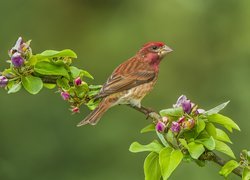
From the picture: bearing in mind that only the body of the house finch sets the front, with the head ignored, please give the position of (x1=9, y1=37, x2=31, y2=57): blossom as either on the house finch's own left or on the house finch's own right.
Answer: on the house finch's own right

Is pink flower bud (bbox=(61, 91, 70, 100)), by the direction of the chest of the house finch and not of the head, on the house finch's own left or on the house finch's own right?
on the house finch's own right

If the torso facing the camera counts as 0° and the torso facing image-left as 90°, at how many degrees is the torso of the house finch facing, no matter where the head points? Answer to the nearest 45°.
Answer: approximately 270°

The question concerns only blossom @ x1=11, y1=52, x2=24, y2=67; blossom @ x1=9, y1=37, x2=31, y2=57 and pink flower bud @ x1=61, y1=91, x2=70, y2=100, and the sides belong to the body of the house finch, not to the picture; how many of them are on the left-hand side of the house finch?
0

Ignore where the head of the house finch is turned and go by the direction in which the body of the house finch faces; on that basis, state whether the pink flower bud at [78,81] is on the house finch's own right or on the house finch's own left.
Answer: on the house finch's own right

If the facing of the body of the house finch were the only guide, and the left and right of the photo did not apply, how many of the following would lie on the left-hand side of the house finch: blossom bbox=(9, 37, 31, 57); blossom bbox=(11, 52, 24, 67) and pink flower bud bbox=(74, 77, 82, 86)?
0

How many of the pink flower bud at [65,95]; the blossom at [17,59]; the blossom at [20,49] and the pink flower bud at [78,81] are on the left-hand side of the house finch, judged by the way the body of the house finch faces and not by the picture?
0

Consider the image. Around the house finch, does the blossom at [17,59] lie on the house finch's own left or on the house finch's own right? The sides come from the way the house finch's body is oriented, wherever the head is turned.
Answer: on the house finch's own right
